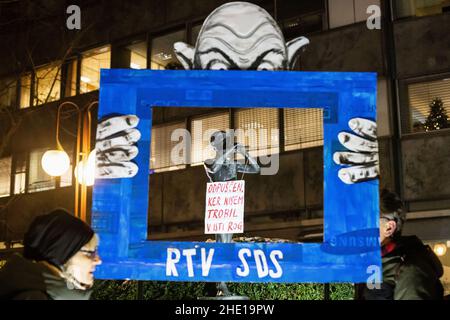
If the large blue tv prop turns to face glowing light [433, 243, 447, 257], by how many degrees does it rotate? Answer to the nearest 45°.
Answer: approximately 135° to its left

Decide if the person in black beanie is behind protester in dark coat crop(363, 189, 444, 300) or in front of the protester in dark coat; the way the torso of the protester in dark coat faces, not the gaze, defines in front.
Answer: in front

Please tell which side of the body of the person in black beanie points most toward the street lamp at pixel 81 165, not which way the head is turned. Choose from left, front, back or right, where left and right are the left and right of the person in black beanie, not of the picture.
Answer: left

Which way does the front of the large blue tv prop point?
toward the camera

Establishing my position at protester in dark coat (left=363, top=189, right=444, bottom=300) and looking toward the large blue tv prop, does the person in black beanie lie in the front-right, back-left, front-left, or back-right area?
front-left

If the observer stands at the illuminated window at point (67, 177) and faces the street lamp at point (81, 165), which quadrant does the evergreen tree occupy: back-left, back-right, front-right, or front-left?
front-left

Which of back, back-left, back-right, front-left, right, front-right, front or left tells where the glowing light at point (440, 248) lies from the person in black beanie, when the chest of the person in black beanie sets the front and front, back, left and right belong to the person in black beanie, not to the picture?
front-left

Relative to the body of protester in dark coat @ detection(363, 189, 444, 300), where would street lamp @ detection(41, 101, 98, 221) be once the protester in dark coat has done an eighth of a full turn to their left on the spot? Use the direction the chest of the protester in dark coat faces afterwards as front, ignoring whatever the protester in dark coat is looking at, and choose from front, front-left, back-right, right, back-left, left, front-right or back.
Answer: right

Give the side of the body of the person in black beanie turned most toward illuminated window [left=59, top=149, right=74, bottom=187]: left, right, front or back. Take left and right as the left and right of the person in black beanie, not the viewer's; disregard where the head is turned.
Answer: left

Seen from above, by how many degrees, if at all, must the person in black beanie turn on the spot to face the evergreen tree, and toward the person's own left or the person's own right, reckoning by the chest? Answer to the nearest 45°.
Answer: approximately 45° to the person's own left

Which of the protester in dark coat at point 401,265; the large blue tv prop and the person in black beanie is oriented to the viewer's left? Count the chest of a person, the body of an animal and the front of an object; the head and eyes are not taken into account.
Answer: the protester in dark coat

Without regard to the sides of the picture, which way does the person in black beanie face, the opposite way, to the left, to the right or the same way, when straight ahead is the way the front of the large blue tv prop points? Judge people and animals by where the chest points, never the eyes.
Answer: to the left

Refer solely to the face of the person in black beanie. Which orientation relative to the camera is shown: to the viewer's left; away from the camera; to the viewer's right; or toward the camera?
to the viewer's right

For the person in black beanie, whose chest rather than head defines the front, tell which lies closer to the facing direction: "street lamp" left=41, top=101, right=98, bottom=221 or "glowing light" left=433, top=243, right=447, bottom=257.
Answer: the glowing light

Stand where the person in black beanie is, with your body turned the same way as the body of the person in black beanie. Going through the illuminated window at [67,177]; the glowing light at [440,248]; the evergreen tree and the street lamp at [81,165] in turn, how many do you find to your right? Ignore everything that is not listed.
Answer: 0

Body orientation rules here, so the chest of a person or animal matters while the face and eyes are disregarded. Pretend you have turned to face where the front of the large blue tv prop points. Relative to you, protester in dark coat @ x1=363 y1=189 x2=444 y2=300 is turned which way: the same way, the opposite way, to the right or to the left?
to the right

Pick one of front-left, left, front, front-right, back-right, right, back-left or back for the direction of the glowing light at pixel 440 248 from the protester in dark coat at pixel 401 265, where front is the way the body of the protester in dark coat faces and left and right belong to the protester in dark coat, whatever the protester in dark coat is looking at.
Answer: right

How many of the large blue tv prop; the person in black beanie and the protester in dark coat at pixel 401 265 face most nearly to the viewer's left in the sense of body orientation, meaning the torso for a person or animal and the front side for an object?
1

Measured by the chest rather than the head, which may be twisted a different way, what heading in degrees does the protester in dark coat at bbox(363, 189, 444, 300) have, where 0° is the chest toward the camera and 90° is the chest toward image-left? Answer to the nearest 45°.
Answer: approximately 90°

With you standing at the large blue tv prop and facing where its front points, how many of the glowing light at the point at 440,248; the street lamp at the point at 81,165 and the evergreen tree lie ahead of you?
0

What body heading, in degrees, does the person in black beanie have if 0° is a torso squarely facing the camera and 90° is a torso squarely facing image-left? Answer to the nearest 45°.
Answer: approximately 270°

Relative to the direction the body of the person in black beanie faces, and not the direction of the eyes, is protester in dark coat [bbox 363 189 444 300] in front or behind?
in front

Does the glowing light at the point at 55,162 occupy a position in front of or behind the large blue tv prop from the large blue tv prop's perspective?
behind

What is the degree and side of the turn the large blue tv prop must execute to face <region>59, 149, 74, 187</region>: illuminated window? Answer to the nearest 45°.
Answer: approximately 180°
